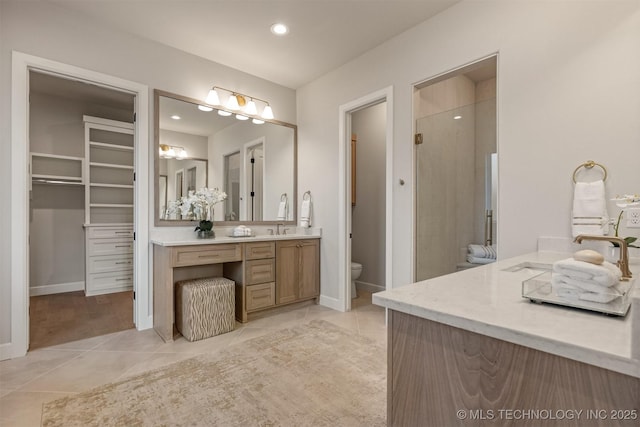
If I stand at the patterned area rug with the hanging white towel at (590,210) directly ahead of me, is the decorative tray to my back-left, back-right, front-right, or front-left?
front-right

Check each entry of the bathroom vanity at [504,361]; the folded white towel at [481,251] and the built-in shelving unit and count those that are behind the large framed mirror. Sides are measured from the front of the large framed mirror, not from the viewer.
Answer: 1

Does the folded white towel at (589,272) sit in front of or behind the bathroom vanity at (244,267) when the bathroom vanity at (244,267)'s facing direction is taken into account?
in front

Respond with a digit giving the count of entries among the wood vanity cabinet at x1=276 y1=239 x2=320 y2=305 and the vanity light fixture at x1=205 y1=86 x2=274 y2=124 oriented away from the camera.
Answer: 0

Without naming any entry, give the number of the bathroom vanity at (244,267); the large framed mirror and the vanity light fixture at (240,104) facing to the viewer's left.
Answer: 0

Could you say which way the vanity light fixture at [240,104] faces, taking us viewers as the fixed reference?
facing the viewer and to the right of the viewer

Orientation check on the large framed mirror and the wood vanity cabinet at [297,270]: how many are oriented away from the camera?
0

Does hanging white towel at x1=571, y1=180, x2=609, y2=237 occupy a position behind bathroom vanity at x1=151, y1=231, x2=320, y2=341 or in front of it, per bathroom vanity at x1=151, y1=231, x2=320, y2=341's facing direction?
in front

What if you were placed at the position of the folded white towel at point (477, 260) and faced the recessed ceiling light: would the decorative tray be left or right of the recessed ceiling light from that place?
left

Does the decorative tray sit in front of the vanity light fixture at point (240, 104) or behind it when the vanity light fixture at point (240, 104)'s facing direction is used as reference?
in front
